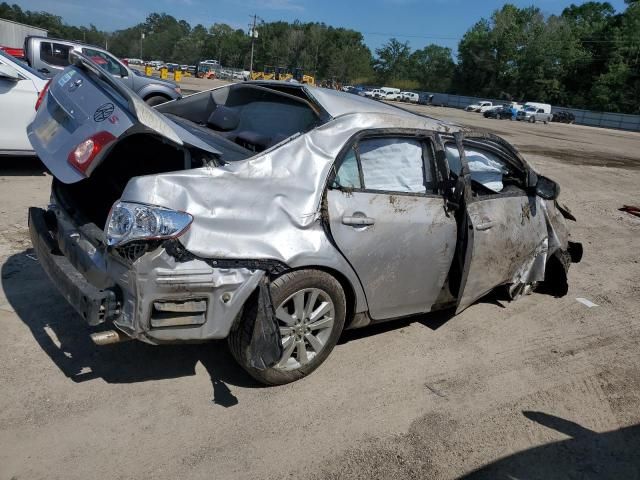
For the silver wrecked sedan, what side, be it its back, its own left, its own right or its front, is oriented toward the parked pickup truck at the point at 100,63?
left

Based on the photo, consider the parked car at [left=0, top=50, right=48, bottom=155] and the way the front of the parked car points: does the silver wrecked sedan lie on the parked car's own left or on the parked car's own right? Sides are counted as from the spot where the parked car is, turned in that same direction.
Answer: on the parked car's own right

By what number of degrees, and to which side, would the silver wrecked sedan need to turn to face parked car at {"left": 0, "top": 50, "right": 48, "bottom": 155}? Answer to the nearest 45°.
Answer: approximately 90° to its left

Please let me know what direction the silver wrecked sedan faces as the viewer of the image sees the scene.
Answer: facing away from the viewer and to the right of the viewer
